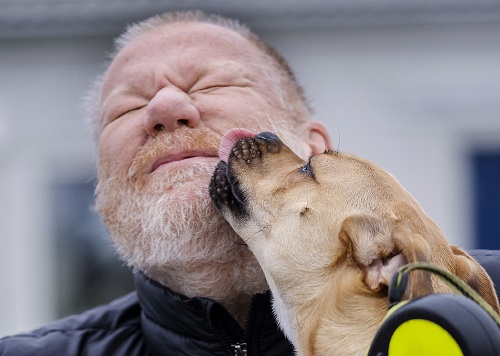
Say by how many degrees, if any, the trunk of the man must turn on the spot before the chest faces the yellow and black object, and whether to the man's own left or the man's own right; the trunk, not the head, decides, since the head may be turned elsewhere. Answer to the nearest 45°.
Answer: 0° — they already face it

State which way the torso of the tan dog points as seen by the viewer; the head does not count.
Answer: to the viewer's left

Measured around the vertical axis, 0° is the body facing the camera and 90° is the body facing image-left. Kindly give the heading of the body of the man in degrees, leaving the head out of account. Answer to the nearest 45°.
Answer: approximately 0°
